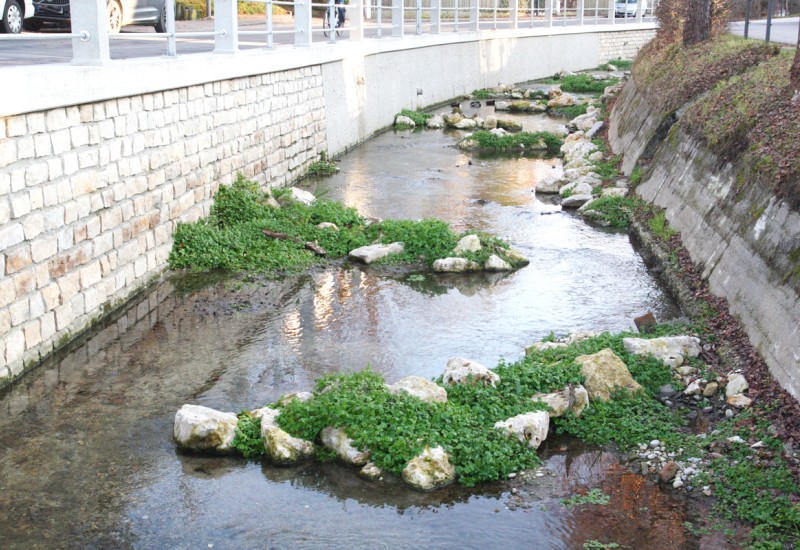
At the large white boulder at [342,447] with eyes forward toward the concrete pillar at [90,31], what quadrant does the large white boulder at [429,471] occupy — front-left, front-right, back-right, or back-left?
back-right
